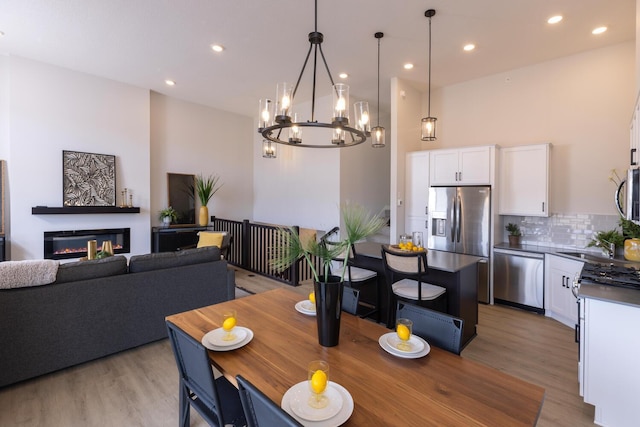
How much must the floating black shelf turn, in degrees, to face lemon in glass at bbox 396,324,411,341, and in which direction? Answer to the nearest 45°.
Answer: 0° — it already faces it

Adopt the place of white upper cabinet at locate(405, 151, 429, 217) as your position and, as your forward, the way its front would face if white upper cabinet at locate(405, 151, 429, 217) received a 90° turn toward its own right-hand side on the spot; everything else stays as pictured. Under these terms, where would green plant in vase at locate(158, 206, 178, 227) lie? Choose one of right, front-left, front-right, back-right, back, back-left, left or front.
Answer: front

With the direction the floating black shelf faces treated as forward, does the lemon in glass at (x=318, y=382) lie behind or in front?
in front

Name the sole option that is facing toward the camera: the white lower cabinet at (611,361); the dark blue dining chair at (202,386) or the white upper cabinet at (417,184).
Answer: the white upper cabinet

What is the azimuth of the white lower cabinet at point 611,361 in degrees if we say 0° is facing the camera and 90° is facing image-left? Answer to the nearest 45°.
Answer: approximately 90°

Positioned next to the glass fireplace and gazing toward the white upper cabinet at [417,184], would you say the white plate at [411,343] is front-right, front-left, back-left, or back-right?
front-right

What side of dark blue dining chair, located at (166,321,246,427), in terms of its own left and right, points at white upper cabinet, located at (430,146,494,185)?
front

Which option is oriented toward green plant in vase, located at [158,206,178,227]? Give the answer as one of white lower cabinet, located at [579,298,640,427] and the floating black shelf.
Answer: the white lower cabinet

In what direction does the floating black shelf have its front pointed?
toward the camera

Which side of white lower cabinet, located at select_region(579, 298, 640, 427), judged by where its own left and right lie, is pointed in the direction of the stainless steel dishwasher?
right

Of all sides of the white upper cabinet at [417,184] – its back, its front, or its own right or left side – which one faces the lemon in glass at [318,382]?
front
